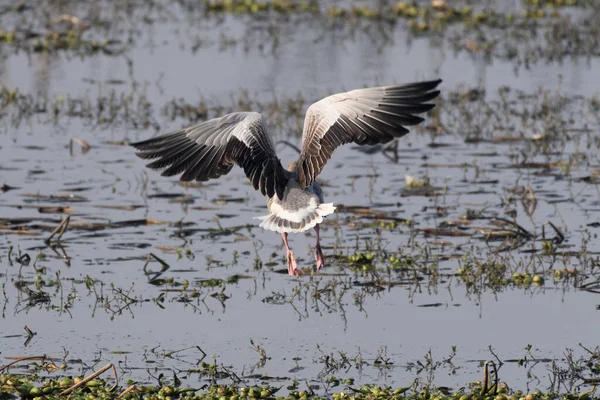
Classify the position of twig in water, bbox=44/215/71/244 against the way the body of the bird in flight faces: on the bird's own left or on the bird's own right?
on the bird's own left

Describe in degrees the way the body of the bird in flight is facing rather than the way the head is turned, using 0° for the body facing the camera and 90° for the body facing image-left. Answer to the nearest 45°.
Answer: approximately 180°

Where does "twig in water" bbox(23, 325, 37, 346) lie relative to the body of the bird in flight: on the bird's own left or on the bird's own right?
on the bird's own left

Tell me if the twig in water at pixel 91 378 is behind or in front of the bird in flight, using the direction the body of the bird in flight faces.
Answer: behind

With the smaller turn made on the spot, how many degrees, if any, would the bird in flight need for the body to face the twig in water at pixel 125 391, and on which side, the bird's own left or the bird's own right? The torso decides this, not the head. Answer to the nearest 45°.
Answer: approximately 135° to the bird's own left

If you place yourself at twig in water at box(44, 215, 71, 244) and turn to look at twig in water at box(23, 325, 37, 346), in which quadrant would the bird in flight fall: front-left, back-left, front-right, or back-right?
front-left
